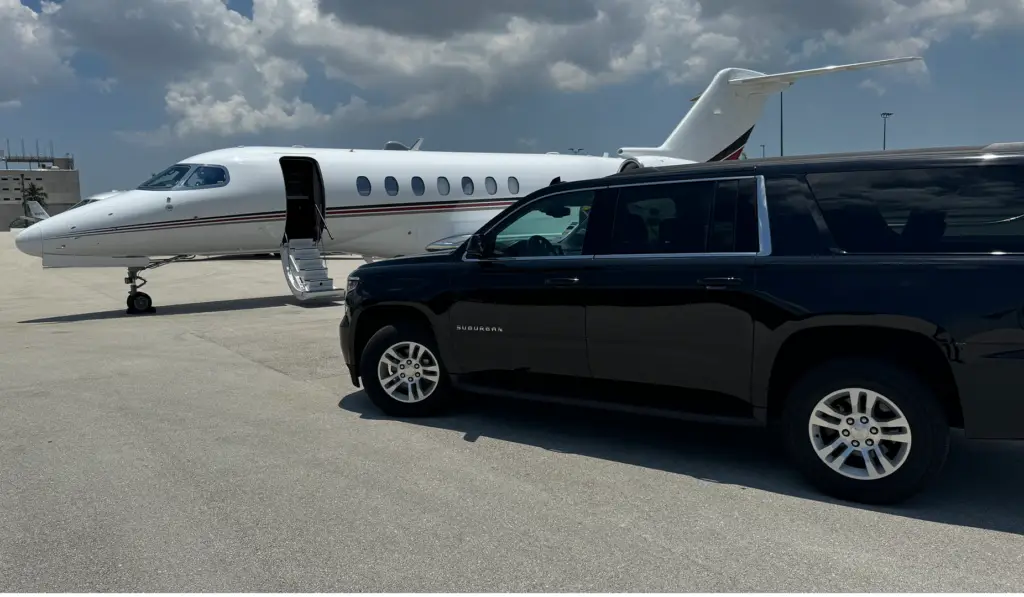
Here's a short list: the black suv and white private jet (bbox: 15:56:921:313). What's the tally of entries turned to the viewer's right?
0

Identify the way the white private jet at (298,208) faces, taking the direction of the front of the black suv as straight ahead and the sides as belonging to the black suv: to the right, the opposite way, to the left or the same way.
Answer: to the left

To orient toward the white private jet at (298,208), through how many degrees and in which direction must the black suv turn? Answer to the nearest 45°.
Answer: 0° — it already faces it

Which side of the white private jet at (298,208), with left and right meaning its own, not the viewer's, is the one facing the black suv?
left

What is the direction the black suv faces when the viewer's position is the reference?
facing away from the viewer and to the left of the viewer

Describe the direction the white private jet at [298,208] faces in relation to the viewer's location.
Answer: facing the viewer and to the left of the viewer
